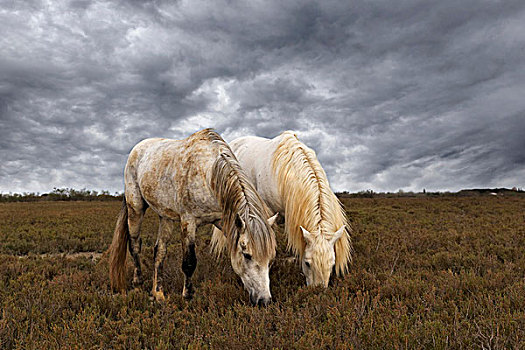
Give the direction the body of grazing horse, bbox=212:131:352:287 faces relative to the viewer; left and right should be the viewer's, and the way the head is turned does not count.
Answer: facing the viewer and to the right of the viewer

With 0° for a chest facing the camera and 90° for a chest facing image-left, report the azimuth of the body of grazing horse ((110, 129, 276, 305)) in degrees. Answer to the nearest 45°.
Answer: approximately 315°

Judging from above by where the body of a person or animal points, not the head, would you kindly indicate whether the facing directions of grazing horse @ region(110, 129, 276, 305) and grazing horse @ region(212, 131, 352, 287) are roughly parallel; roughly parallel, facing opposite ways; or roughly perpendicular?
roughly parallel

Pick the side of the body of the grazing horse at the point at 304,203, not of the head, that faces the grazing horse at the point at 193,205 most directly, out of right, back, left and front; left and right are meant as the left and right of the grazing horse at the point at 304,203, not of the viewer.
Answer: right

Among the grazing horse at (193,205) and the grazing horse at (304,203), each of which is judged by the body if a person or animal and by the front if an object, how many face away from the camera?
0

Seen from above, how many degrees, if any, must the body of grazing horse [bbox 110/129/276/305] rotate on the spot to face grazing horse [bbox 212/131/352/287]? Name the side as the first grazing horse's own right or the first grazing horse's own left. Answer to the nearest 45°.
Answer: approximately 45° to the first grazing horse's own left
